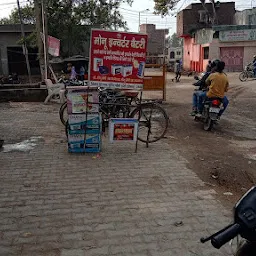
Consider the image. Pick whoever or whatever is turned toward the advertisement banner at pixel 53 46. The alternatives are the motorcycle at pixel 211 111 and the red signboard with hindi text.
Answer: the motorcycle

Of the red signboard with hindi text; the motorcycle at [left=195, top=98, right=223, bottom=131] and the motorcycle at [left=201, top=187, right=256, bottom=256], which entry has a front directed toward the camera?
the red signboard with hindi text

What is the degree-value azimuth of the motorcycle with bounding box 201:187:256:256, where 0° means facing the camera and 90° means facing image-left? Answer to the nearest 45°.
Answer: approximately 135°

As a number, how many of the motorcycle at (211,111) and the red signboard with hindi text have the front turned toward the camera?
1

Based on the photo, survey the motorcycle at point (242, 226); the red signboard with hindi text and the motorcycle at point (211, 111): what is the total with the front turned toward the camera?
1

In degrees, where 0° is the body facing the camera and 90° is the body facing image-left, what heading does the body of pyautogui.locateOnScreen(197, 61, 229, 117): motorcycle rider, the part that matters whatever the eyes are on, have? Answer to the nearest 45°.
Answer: approximately 135°

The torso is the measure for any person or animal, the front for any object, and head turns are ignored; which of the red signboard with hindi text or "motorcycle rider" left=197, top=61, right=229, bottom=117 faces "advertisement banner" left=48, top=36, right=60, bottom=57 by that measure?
the motorcycle rider

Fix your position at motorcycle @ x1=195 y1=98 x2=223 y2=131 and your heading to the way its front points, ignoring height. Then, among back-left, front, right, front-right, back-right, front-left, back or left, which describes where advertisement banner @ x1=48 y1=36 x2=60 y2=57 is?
front

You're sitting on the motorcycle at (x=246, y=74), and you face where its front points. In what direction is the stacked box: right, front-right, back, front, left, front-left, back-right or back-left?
front-left

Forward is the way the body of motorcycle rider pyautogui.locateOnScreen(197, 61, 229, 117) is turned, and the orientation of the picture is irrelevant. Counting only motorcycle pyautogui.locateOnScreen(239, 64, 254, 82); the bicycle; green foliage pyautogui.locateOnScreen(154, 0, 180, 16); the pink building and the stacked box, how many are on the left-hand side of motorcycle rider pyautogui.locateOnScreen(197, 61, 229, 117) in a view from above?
2

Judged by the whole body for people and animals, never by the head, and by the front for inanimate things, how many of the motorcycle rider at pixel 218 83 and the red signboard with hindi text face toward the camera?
1

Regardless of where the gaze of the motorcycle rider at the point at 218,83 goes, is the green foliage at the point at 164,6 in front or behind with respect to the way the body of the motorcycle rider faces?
in front

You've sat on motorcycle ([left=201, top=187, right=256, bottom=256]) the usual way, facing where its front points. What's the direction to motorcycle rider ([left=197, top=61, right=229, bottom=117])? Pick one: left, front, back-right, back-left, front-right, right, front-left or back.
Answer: front-right

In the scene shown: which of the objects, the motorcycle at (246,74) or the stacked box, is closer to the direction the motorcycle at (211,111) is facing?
the motorcycle

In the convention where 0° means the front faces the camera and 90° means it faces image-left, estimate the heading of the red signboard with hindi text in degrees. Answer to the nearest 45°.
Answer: approximately 0°

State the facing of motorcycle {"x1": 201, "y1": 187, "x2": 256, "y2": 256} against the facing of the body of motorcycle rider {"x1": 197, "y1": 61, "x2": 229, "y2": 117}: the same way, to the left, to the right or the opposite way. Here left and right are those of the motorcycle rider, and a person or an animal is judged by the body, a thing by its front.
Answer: the same way

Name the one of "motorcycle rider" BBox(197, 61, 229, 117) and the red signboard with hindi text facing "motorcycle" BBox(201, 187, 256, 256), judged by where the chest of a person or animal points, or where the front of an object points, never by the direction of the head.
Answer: the red signboard with hindi text

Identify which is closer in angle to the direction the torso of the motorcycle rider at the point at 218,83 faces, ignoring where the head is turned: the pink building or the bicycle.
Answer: the pink building

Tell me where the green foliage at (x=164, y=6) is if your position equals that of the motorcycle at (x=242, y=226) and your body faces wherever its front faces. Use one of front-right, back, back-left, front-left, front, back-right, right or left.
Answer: front-right
